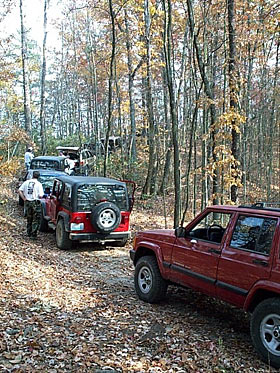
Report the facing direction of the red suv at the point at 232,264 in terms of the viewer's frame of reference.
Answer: facing away from the viewer and to the left of the viewer

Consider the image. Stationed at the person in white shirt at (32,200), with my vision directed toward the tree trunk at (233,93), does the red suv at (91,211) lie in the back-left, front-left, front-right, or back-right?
front-right

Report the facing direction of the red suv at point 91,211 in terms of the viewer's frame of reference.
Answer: facing away from the viewer and to the left of the viewer

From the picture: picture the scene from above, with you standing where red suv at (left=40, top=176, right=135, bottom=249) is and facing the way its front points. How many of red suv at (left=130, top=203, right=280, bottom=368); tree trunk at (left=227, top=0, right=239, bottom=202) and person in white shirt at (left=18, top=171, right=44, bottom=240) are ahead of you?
1

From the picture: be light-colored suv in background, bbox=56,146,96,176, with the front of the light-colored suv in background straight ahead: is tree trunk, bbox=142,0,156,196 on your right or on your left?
on your right

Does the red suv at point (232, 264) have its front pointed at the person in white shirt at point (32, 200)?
yes

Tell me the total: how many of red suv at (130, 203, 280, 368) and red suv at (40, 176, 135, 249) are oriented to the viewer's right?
0

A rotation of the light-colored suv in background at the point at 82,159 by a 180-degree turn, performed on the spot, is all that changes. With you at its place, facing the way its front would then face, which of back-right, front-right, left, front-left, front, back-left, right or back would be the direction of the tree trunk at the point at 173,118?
front-left

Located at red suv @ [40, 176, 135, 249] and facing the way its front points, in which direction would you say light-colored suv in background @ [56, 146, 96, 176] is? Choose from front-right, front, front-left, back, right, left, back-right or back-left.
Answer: front-right

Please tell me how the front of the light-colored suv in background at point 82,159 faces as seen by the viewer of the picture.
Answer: facing away from the viewer and to the right of the viewer

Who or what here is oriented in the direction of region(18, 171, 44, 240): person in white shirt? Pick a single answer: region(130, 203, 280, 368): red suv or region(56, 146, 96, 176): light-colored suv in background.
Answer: the red suv

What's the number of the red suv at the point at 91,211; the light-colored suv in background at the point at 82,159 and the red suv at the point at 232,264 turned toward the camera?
0

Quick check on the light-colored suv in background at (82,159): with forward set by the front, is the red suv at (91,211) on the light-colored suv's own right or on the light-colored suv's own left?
on the light-colored suv's own right

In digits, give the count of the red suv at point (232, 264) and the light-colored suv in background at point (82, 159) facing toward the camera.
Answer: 0
